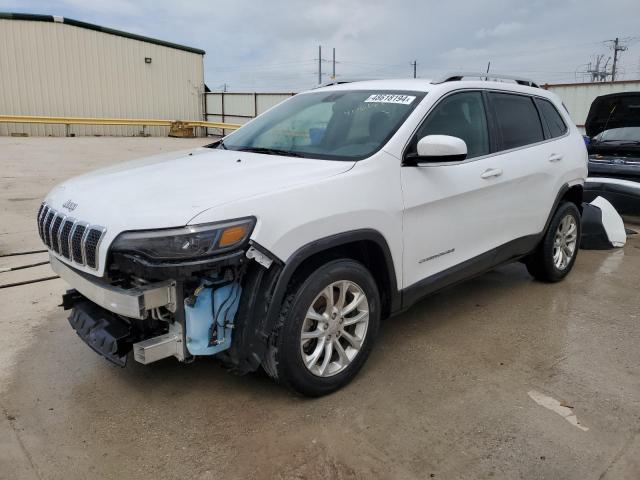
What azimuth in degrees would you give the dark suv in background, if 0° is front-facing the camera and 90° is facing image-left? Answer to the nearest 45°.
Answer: approximately 0°

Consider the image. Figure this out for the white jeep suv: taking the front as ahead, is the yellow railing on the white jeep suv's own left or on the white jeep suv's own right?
on the white jeep suv's own right

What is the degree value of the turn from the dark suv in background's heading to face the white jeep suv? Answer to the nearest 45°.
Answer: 0° — it already faces it

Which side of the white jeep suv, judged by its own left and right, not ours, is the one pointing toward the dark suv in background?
back

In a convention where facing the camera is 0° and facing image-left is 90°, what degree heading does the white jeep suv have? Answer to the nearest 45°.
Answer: approximately 45°

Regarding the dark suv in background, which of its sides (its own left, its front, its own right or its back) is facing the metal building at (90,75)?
right

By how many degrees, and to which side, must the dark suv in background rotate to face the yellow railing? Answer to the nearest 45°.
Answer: approximately 90° to its right

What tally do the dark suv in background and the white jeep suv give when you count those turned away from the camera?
0

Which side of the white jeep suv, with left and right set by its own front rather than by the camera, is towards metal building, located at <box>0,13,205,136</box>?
right
